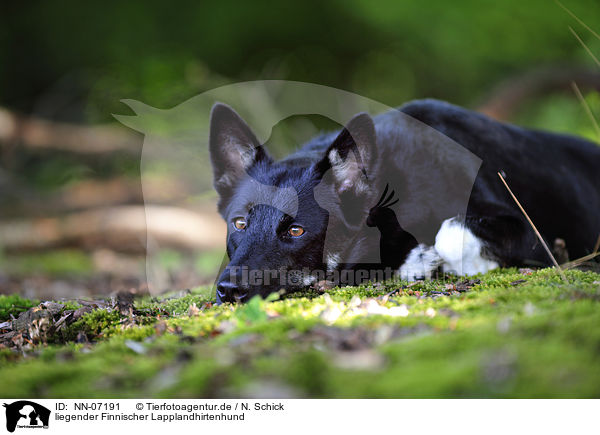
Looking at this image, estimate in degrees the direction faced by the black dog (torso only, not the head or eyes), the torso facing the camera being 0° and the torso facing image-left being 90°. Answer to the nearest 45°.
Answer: approximately 45°
